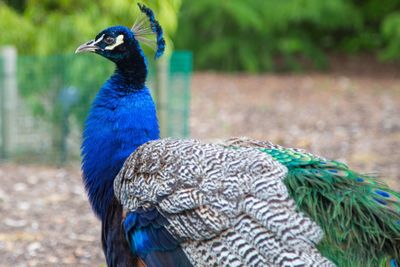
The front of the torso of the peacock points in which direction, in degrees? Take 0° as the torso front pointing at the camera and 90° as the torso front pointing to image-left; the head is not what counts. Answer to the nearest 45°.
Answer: approximately 90°
